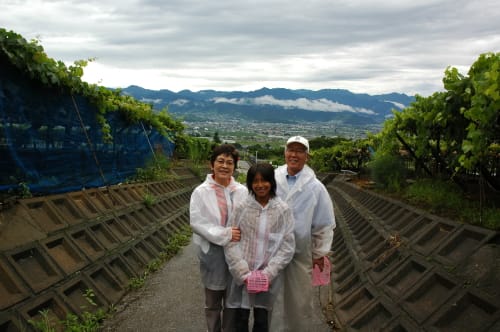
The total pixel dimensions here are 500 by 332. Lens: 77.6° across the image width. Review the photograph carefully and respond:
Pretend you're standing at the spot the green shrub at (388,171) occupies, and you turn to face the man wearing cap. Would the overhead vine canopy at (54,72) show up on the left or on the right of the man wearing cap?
right

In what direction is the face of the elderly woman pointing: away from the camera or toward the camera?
toward the camera

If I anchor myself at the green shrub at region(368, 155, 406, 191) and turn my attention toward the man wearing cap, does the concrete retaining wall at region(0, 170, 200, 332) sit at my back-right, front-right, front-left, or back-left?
front-right

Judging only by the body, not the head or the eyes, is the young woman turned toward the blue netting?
no

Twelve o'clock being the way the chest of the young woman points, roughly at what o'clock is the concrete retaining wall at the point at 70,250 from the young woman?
The concrete retaining wall is roughly at 4 o'clock from the young woman.

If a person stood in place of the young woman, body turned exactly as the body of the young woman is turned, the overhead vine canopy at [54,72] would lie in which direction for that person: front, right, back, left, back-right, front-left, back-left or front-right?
back-right

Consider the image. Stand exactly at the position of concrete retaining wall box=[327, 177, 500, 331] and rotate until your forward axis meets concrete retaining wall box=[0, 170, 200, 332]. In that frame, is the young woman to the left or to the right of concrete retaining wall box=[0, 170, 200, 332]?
left

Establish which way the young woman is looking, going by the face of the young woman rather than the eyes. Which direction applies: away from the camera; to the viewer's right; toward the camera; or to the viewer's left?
toward the camera

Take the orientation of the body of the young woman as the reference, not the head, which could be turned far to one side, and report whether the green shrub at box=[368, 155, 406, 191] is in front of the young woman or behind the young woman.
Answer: behind

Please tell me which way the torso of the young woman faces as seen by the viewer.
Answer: toward the camera
